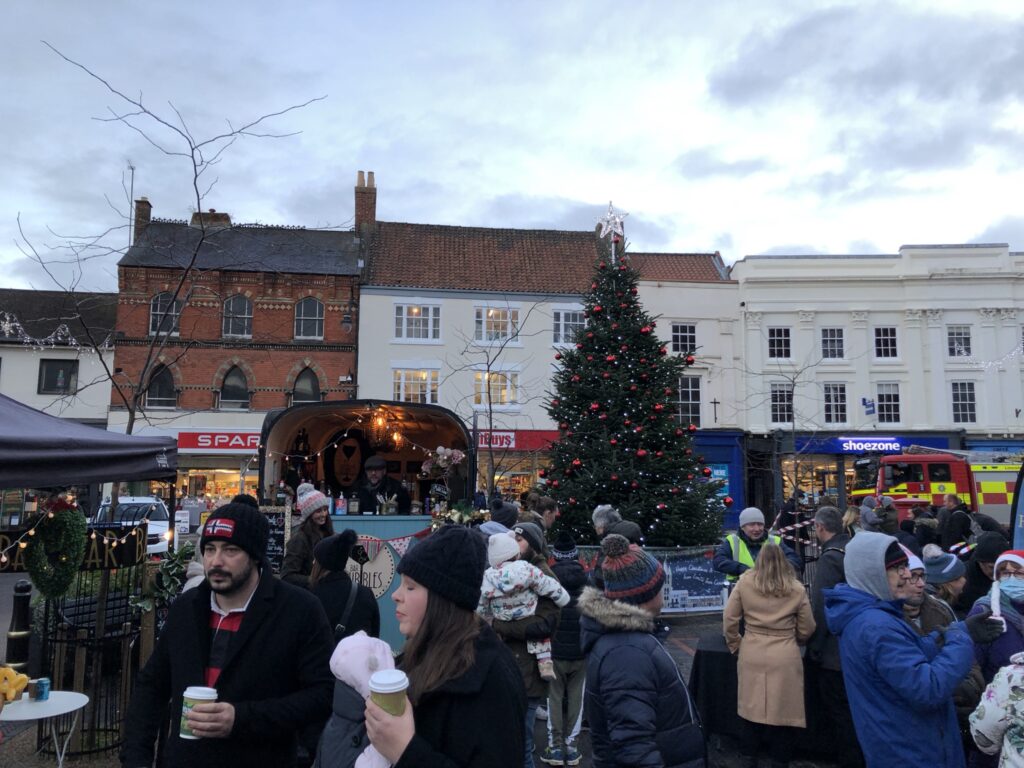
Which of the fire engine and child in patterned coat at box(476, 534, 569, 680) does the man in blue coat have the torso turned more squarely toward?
the fire engine

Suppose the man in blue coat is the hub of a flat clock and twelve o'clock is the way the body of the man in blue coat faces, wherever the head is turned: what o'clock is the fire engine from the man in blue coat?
The fire engine is roughly at 9 o'clock from the man in blue coat.

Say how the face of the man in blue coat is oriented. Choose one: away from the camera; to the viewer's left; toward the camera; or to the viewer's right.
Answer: to the viewer's right

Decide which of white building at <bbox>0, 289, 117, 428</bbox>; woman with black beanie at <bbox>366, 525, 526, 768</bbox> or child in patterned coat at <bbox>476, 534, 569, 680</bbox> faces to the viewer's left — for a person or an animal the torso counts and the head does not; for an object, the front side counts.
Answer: the woman with black beanie

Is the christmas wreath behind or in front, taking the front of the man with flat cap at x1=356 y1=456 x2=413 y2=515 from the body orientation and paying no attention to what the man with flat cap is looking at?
in front

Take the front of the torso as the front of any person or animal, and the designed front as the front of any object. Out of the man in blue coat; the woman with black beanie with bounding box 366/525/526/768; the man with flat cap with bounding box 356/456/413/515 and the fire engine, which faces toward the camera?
the man with flat cap

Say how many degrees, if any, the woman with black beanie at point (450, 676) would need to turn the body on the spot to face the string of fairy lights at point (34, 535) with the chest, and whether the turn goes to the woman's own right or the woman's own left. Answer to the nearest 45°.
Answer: approximately 45° to the woman's own right

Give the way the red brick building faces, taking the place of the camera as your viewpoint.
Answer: facing the viewer

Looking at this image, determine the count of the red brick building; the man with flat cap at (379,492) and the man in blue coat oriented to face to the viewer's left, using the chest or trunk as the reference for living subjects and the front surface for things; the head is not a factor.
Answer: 0

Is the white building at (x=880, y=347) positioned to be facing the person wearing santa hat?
yes

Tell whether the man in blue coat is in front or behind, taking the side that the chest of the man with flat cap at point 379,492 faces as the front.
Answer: in front

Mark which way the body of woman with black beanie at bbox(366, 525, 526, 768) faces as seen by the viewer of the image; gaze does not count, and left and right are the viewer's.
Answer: facing to the left of the viewer

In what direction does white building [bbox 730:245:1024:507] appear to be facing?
toward the camera

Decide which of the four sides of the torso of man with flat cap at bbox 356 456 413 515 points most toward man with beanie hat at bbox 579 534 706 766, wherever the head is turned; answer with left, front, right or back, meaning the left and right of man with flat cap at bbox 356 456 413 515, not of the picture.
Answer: front

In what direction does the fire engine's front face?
to the viewer's left

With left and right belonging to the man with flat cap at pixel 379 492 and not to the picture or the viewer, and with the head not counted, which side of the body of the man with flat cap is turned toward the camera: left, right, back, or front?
front
